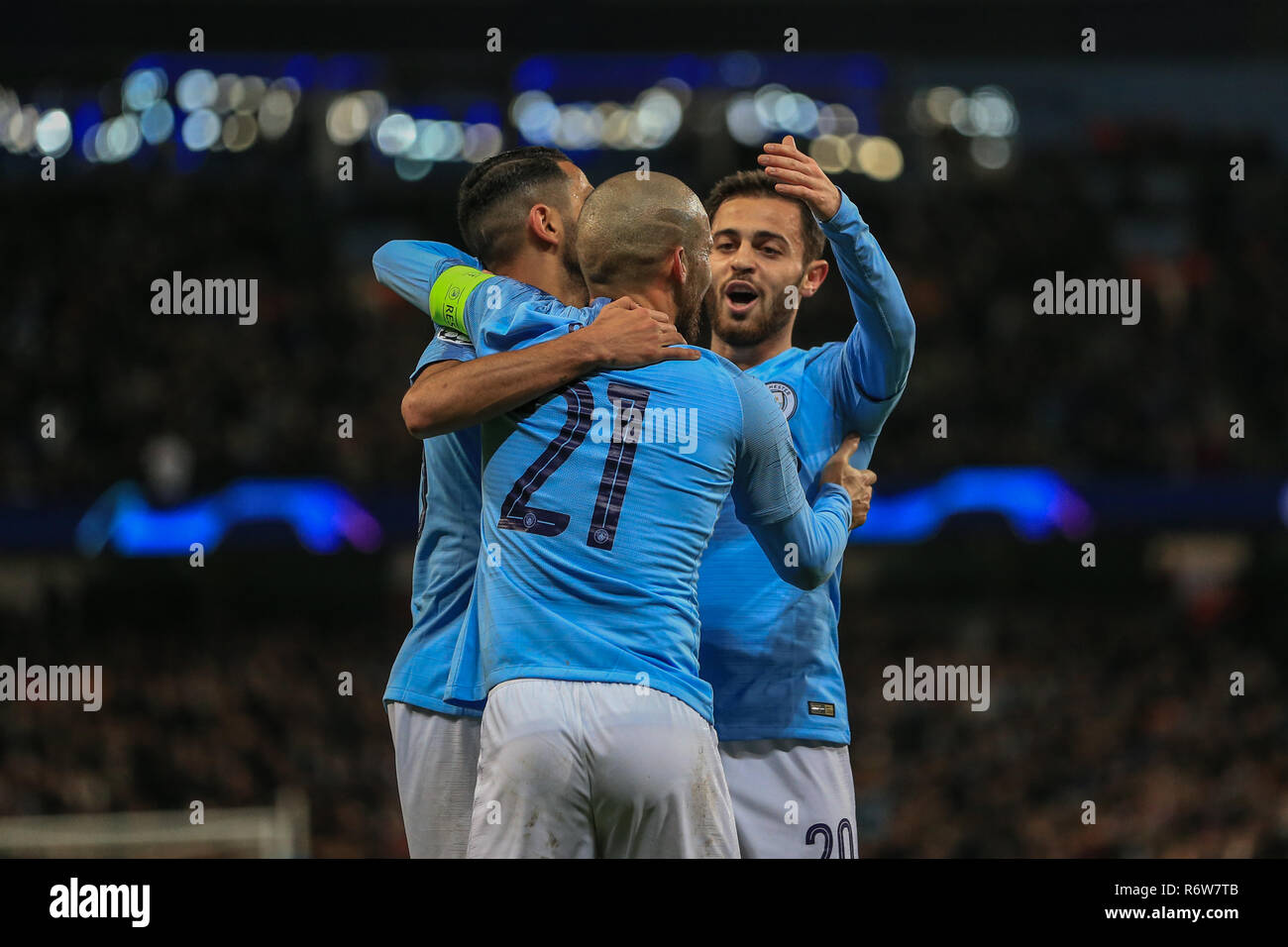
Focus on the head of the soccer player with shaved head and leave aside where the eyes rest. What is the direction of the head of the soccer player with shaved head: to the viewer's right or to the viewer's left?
to the viewer's right

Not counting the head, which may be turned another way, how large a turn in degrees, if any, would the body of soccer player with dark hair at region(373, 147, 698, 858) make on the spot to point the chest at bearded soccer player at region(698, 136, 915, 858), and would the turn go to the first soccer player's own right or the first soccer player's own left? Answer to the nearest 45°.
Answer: approximately 45° to the first soccer player's own left

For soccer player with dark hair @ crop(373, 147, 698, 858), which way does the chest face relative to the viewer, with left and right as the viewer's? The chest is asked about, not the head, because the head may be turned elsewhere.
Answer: facing to the right of the viewer

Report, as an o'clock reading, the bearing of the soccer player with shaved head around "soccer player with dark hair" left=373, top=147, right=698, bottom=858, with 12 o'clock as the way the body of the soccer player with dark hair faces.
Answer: The soccer player with shaved head is roughly at 2 o'clock from the soccer player with dark hair.

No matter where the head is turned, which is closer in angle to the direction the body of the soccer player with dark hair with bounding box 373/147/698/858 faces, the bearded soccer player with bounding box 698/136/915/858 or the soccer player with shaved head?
the bearded soccer player

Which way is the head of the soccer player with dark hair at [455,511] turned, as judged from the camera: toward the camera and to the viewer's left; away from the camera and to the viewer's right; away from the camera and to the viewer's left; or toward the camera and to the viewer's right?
away from the camera and to the viewer's right
